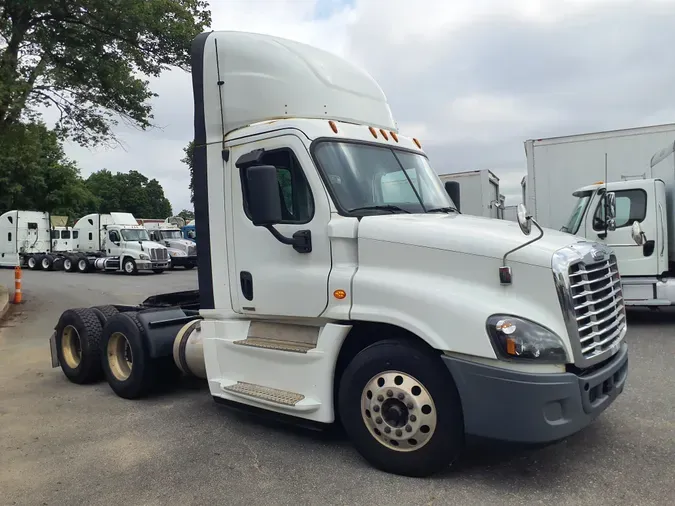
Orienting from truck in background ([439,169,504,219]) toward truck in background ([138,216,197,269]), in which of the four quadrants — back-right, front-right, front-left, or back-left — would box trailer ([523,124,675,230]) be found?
back-left

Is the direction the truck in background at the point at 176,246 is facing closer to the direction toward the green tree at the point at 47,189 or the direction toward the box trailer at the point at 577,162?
the box trailer

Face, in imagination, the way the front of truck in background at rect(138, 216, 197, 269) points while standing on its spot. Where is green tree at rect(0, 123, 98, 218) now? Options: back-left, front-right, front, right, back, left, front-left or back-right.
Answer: back

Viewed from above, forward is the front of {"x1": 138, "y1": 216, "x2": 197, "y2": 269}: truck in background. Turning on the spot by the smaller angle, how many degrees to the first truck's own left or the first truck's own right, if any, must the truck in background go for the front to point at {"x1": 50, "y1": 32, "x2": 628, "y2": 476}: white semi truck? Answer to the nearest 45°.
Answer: approximately 45° to the first truck's own right

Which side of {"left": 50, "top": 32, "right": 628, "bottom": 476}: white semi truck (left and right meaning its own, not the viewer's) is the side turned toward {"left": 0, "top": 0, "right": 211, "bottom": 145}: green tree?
back

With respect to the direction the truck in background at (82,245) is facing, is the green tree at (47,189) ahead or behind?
behind
